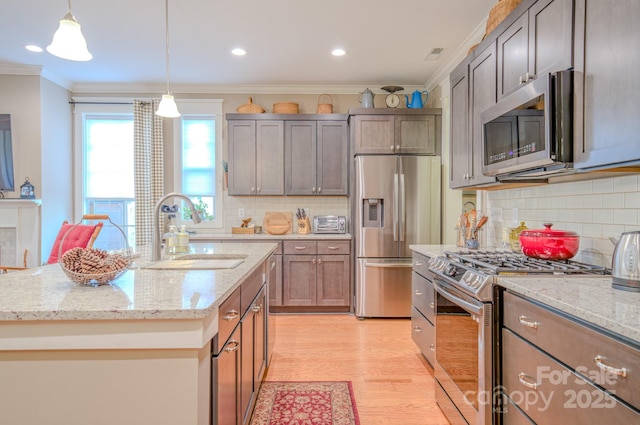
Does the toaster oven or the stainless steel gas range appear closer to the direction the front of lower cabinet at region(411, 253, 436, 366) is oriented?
the toaster oven

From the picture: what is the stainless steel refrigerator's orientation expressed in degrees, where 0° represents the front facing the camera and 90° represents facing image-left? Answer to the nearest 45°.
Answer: approximately 0°

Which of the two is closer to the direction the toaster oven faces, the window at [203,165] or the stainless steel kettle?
the stainless steel kettle

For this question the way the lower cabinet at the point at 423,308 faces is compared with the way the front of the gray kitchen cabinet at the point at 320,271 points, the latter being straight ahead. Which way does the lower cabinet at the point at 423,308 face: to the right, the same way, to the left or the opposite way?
to the right

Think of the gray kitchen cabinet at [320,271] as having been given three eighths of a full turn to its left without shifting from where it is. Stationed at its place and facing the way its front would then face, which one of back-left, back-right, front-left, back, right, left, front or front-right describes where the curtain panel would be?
back-left

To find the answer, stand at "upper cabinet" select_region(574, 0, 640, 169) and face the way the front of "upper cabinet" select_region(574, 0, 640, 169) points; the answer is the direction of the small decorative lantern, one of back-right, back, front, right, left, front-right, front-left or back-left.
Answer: front-right

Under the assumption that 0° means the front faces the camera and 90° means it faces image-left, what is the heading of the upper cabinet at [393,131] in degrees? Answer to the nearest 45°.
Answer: approximately 0°

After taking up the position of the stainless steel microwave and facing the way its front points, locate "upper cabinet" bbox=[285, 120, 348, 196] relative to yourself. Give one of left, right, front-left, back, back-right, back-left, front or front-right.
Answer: right

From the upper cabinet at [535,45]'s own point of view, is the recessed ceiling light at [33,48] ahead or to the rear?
ahead

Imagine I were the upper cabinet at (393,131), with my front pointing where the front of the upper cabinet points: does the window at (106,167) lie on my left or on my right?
on my right

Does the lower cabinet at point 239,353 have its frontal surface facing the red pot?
yes

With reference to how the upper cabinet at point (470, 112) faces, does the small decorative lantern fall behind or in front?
in front
